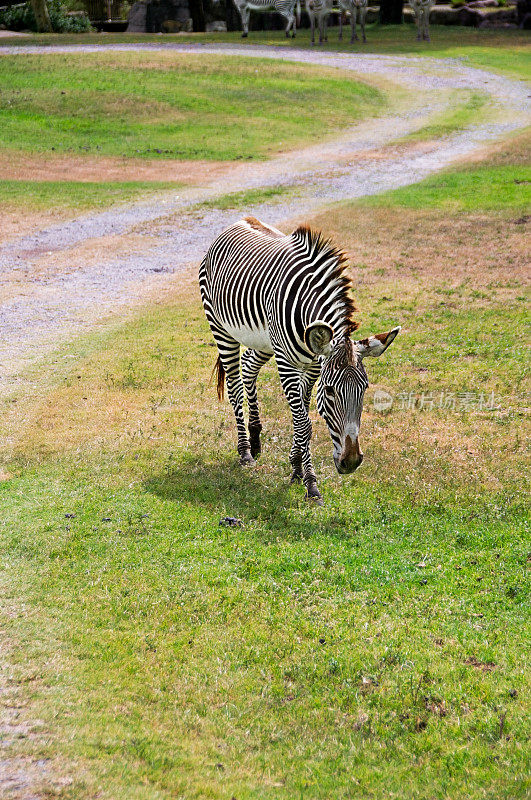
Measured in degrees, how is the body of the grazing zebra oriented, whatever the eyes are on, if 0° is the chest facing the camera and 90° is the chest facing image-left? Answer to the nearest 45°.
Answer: approximately 315°
